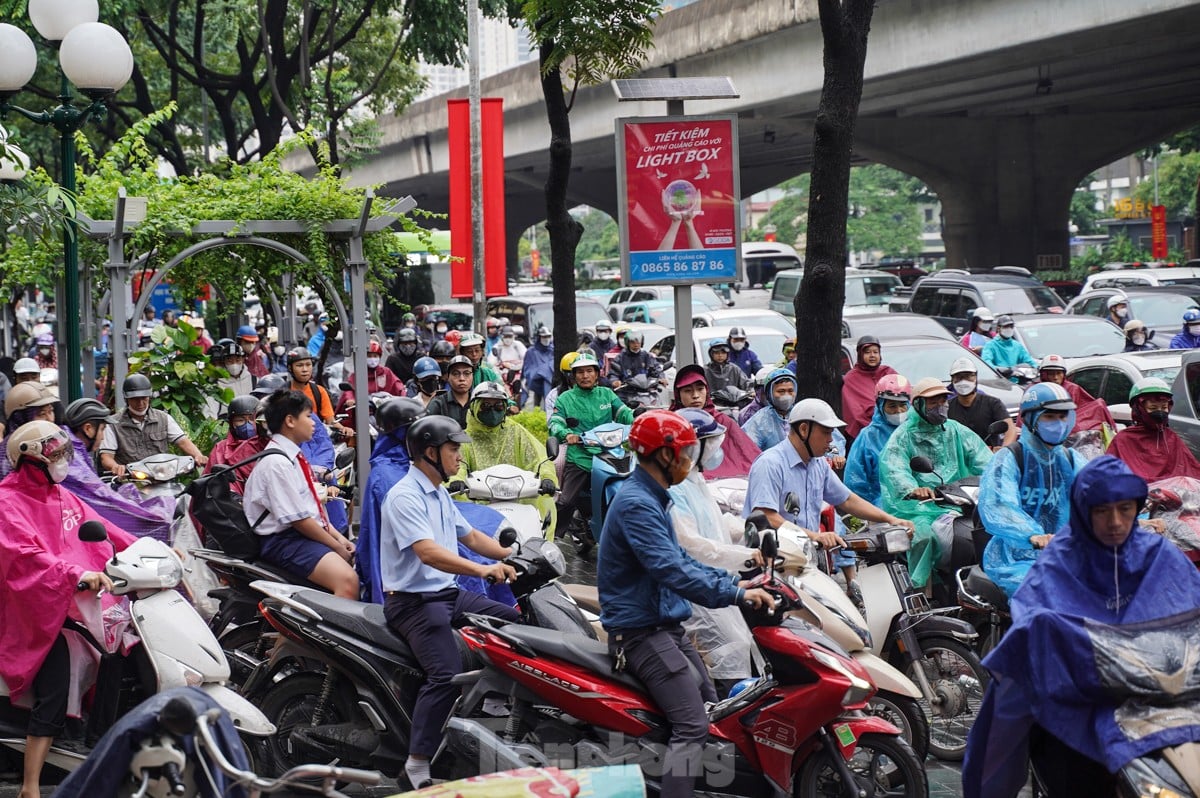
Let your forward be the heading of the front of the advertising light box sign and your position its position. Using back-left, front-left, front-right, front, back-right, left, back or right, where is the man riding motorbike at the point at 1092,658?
front

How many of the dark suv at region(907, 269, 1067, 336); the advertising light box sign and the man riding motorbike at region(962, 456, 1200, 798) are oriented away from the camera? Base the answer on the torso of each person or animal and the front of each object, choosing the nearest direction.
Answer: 0

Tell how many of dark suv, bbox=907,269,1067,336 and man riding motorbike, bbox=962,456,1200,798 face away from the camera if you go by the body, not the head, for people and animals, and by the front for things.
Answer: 0

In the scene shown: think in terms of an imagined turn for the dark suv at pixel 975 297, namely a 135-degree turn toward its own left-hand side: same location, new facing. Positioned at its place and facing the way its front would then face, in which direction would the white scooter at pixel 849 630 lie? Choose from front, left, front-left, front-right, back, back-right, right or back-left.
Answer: back

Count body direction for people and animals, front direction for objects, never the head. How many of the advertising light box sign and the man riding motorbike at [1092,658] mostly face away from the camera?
0

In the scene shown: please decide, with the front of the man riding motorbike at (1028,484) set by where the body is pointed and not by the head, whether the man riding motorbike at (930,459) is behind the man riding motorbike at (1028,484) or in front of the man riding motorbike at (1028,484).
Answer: behind

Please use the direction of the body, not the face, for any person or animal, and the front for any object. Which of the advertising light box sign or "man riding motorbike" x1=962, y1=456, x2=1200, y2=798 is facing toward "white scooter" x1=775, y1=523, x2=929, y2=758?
the advertising light box sign

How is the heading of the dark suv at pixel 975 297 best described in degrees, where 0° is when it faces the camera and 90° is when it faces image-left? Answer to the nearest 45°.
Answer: approximately 315°

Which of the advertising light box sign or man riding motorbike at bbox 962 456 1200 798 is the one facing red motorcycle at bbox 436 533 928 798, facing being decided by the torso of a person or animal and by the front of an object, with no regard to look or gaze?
the advertising light box sign

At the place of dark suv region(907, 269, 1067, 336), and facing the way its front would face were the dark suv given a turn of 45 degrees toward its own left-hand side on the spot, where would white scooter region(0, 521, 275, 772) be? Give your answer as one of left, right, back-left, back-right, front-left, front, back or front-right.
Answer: right

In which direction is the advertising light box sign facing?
toward the camera

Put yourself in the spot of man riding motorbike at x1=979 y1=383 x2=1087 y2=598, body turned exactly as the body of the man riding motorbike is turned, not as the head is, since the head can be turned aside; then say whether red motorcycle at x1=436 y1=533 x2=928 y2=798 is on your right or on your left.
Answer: on your right

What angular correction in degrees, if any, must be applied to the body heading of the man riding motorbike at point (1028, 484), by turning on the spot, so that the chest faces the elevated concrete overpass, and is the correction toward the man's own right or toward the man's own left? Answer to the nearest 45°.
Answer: approximately 135° to the man's own left
